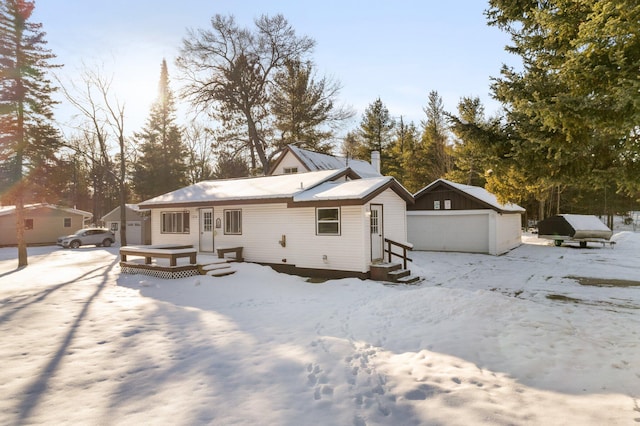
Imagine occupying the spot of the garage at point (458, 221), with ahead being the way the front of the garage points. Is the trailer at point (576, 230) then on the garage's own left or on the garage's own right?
on the garage's own left

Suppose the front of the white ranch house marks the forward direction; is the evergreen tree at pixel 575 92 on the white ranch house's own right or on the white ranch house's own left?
on the white ranch house's own left

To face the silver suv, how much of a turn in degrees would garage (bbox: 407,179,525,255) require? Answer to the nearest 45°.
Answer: approximately 90° to its right

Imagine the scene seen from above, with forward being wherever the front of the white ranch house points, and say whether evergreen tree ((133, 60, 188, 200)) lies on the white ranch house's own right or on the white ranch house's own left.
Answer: on the white ranch house's own right

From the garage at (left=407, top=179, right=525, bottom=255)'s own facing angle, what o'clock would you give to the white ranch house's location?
The white ranch house is roughly at 1 o'clock from the garage.

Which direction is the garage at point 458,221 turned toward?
toward the camera

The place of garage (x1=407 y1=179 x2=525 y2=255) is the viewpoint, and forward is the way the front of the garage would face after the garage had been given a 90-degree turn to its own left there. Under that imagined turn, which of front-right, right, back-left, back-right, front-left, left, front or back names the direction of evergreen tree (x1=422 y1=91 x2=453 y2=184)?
left

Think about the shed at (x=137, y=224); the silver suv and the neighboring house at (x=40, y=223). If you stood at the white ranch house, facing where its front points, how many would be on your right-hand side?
3

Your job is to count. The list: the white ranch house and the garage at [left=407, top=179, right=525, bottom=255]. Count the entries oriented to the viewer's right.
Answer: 0
